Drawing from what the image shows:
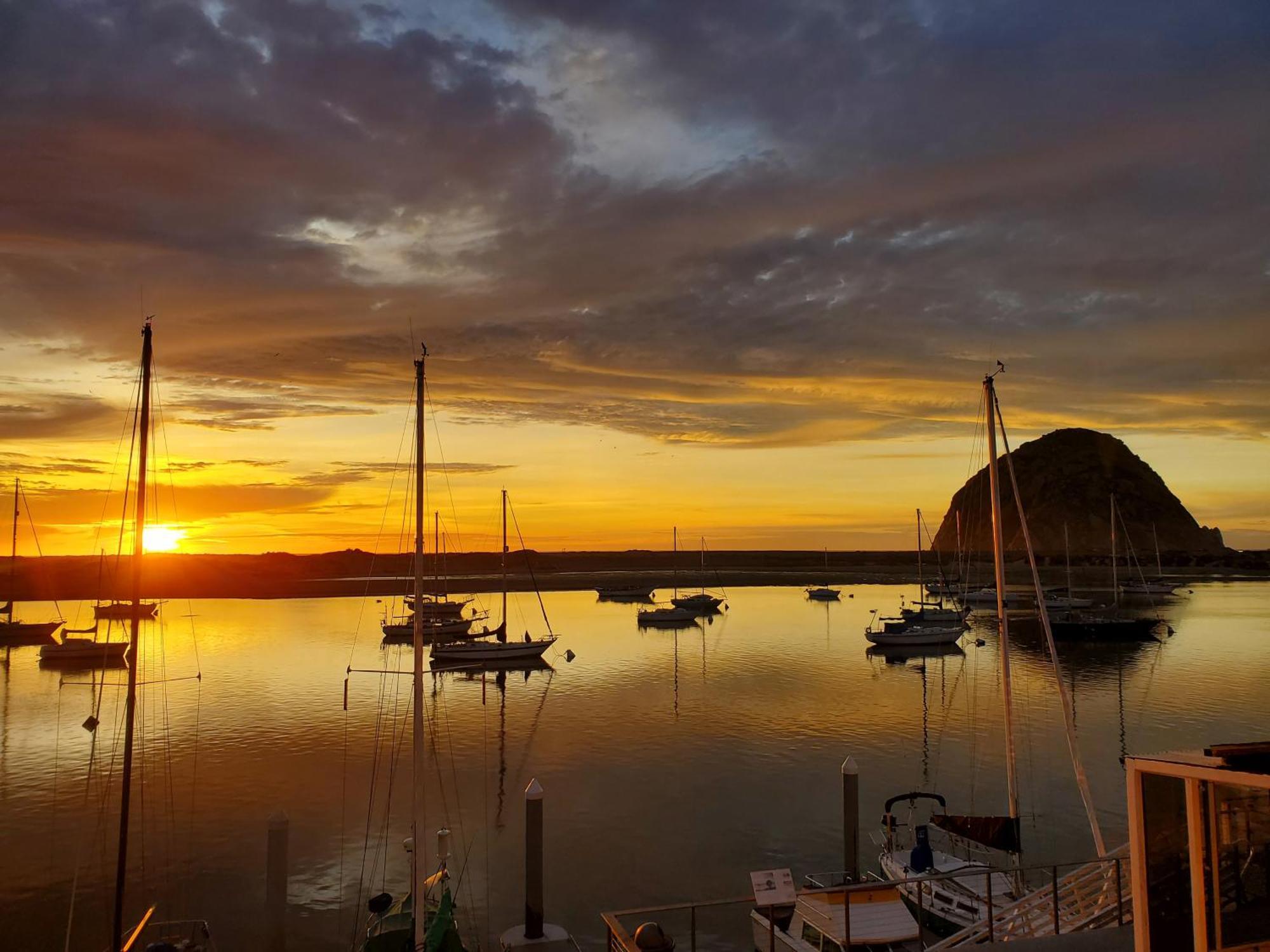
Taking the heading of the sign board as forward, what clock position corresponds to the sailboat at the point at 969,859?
The sailboat is roughly at 7 o'clock from the sign board.

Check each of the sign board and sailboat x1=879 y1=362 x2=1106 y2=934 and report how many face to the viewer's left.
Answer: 0

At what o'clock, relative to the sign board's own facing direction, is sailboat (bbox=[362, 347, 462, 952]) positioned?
The sailboat is roughly at 4 o'clock from the sign board.

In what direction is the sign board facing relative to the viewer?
toward the camera
